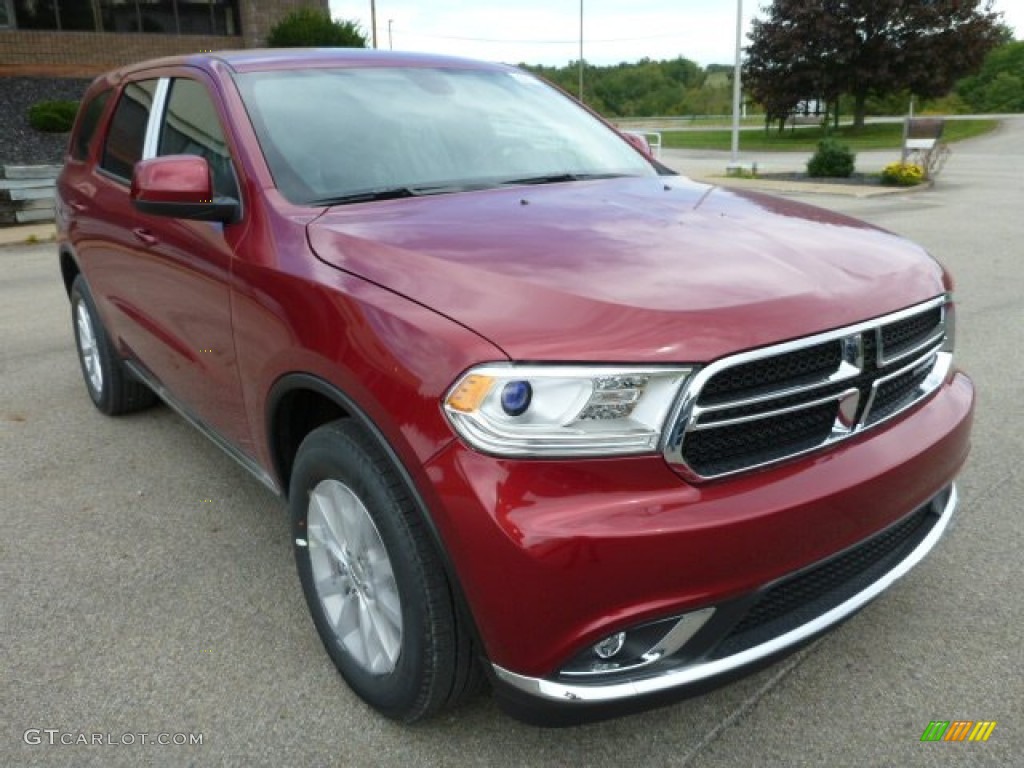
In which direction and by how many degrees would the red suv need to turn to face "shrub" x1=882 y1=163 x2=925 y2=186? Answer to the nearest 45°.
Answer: approximately 90° to its left

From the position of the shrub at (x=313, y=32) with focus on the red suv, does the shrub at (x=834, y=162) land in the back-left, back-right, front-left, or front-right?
front-left

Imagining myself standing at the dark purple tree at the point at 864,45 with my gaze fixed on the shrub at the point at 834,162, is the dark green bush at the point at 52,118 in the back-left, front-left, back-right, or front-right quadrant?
front-right

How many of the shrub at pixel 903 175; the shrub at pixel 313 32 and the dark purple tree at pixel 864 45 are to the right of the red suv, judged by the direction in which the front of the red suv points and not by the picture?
0

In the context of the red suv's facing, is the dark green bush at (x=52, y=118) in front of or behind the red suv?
behind

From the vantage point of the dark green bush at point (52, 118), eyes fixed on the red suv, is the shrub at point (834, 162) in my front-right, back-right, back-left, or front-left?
front-left

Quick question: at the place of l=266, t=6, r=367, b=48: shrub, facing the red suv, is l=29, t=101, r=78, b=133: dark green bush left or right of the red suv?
right

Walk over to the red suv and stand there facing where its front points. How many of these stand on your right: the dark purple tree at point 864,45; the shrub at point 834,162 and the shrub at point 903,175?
0

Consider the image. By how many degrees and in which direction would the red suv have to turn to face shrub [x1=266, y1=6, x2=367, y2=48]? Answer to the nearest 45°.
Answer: approximately 135° to its left

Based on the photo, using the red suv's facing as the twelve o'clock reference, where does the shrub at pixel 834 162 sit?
The shrub is roughly at 8 o'clock from the red suv.

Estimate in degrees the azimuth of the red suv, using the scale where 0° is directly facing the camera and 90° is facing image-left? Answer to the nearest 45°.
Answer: approximately 315°

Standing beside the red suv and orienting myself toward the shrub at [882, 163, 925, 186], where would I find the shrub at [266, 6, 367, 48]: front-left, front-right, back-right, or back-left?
front-left

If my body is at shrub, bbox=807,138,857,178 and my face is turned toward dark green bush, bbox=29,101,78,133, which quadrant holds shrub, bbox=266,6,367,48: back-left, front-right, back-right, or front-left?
front-right

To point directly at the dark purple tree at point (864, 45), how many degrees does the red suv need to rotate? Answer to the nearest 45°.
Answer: approximately 135° to its left
